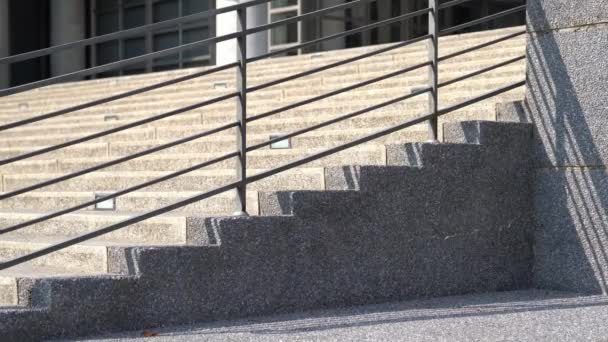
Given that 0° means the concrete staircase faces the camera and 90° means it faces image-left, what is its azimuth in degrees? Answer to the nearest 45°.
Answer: approximately 45°
